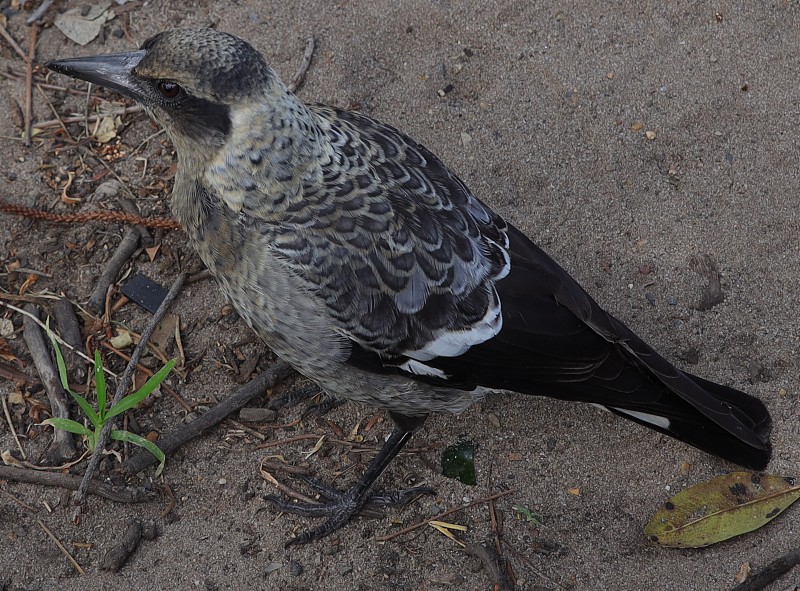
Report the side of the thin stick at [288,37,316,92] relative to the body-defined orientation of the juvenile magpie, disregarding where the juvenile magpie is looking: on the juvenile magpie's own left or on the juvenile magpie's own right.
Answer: on the juvenile magpie's own right

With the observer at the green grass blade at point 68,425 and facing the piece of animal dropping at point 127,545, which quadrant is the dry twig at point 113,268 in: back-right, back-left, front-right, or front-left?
back-left

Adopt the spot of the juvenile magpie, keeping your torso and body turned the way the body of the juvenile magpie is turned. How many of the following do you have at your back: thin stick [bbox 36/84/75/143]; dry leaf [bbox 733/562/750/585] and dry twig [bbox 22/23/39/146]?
1

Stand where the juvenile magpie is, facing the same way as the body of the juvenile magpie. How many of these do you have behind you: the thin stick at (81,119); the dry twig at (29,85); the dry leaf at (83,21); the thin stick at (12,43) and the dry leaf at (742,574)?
1

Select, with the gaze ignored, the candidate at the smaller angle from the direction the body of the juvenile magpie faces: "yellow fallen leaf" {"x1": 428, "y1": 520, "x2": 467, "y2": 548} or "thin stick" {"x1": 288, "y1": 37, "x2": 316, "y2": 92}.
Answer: the thin stick

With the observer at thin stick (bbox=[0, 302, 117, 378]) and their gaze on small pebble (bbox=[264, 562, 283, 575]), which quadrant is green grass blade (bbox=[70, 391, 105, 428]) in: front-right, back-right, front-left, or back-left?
front-right

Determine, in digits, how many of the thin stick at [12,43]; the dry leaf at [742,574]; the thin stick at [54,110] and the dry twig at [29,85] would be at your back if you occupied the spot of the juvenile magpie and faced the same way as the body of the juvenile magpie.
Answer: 1

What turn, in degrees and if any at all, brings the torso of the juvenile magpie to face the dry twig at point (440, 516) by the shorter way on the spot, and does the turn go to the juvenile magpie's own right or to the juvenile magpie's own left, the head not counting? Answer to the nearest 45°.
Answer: approximately 180°

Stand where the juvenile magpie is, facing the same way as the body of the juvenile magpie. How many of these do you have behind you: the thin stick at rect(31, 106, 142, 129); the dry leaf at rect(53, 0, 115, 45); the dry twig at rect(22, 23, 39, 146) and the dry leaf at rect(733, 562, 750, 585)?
1

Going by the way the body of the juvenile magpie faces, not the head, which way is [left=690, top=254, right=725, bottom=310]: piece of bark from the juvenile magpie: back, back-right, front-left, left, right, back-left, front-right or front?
back-right

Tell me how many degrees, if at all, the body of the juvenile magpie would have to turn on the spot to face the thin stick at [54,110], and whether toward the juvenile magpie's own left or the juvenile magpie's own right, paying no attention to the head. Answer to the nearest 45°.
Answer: approximately 45° to the juvenile magpie's own right

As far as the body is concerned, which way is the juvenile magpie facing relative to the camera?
to the viewer's left

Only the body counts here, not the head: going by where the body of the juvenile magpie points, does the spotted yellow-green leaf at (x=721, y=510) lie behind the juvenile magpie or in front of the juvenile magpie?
behind
